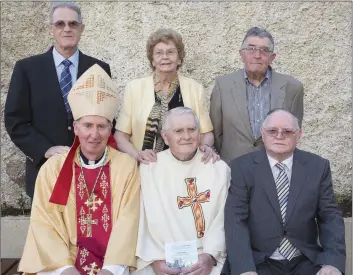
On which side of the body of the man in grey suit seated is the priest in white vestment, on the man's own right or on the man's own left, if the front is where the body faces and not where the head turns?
on the man's own right

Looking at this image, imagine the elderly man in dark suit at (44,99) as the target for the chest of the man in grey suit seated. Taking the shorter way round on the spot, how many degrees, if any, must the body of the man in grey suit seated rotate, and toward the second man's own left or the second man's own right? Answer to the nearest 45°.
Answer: approximately 90° to the second man's own right

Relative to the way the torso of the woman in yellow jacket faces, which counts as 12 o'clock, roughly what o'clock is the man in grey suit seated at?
The man in grey suit seated is roughly at 10 o'clock from the woman in yellow jacket.

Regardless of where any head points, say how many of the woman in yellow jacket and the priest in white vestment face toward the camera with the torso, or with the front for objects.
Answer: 2

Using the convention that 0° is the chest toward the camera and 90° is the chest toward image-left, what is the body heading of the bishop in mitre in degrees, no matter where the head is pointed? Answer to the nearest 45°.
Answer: approximately 0°

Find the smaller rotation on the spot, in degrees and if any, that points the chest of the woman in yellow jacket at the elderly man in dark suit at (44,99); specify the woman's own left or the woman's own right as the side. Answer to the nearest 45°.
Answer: approximately 90° to the woman's own right

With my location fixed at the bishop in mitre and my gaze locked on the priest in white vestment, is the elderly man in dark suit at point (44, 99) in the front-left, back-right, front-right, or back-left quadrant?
back-left
